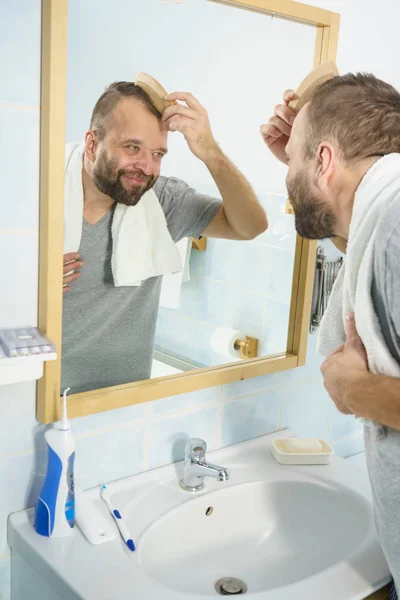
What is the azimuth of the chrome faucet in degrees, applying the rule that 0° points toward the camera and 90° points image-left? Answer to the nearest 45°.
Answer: approximately 315°

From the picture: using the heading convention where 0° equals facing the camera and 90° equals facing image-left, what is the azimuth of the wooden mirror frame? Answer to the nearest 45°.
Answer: approximately 315°

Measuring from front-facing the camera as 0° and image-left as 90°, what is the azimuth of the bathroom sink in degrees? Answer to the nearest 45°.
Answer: approximately 315°

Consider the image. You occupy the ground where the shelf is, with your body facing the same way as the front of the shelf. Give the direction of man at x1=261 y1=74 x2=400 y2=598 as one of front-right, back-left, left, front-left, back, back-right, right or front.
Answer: front-left

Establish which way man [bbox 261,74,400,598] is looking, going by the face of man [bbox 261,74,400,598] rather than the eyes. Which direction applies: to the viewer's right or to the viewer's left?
to the viewer's left
